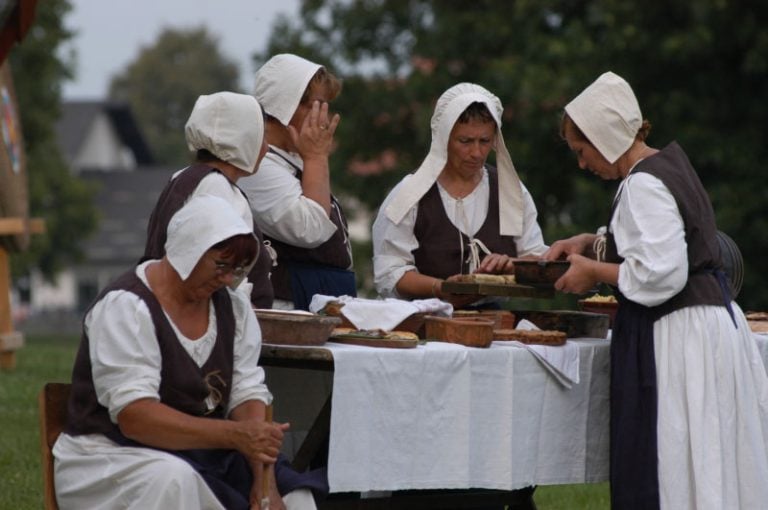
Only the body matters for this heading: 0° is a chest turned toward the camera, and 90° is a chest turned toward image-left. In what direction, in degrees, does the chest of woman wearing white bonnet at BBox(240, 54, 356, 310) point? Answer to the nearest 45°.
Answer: approximately 270°

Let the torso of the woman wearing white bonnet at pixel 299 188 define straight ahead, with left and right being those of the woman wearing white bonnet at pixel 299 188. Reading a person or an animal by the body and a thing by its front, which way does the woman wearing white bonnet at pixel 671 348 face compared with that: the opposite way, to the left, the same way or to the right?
the opposite way

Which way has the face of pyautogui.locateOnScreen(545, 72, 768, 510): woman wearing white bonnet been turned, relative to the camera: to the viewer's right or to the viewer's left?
to the viewer's left

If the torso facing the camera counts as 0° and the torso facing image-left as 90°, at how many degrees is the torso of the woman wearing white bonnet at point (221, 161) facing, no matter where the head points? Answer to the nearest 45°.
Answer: approximately 225°

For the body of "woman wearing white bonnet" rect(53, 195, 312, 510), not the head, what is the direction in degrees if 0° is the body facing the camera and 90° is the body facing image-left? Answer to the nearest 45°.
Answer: approximately 315°

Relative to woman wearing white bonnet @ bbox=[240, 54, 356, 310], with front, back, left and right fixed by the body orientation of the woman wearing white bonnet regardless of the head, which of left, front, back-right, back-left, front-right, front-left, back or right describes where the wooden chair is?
back-right

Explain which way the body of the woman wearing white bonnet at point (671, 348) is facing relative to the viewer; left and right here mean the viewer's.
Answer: facing to the left of the viewer
